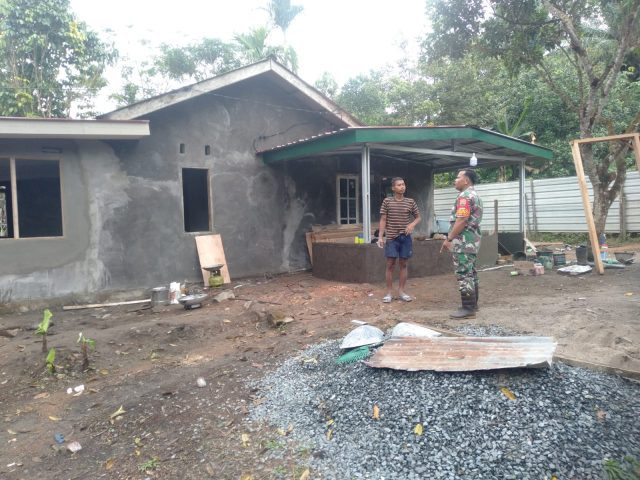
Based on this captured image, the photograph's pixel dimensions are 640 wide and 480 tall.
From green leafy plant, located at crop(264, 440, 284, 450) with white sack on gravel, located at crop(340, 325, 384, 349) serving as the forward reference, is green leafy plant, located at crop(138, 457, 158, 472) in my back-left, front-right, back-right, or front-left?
back-left

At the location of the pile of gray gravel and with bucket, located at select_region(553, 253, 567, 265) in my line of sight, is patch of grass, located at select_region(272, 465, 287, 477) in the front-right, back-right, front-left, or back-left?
back-left

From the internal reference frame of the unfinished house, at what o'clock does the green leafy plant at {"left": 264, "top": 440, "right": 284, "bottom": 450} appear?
The green leafy plant is roughly at 1 o'clock from the unfinished house.

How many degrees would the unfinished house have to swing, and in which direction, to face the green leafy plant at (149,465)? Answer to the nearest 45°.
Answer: approximately 45° to its right

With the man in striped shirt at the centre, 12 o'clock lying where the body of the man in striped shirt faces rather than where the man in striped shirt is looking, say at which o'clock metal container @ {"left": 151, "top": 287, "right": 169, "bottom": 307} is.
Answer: The metal container is roughly at 3 o'clock from the man in striped shirt.

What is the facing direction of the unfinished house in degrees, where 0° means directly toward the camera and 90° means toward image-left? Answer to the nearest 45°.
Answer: approximately 315°

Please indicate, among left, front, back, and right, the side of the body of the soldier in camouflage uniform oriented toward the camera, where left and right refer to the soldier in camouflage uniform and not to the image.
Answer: left

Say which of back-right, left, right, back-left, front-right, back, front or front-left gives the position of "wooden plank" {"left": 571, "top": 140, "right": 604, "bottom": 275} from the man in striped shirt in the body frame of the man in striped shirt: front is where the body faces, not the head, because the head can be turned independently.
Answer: back-left

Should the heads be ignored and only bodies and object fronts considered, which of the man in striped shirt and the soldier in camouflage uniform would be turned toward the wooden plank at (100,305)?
the soldier in camouflage uniform
